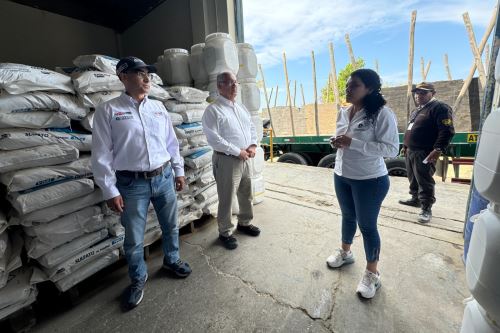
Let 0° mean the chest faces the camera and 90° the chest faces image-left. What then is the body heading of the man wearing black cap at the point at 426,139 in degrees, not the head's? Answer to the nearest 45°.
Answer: approximately 45°

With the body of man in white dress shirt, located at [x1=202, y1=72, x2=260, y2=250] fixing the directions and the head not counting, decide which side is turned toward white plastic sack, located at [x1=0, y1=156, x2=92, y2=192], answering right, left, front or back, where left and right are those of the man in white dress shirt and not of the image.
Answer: right

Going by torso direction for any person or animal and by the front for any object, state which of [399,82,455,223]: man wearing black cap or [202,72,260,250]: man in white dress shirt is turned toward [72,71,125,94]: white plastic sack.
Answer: the man wearing black cap

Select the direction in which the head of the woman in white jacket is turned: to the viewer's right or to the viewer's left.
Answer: to the viewer's left

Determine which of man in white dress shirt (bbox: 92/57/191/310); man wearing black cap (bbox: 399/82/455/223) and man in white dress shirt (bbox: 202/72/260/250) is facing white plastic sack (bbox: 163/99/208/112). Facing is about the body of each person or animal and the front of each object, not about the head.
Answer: the man wearing black cap

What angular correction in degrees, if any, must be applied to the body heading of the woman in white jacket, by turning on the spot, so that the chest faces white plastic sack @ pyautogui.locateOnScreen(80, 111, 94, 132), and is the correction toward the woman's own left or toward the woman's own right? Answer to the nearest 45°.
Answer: approximately 45° to the woman's own right
